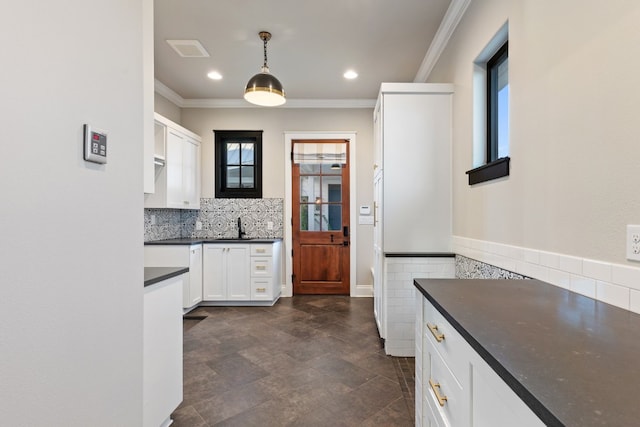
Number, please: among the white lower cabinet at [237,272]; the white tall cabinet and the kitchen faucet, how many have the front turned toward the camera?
2

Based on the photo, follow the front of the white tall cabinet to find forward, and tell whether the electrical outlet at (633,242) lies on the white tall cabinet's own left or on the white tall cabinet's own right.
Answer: on the white tall cabinet's own left

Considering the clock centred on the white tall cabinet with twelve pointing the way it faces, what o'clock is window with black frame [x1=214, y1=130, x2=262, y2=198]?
The window with black frame is roughly at 1 o'clock from the white tall cabinet.

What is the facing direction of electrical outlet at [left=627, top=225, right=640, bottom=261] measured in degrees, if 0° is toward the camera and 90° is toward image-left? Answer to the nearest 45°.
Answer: approximately 45°

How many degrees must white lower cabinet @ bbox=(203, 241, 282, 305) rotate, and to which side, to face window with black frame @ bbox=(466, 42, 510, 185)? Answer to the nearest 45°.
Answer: approximately 45° to its left

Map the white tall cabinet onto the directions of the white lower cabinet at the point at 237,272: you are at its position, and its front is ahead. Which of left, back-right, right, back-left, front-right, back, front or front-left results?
front-left

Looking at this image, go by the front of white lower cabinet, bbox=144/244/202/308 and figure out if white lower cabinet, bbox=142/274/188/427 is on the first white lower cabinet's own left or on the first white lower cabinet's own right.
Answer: on the first white lower cabinet's own right

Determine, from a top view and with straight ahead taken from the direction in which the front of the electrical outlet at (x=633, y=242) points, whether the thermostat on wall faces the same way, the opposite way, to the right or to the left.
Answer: the opposite way

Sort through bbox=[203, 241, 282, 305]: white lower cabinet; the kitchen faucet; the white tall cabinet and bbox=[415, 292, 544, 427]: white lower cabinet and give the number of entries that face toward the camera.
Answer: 2

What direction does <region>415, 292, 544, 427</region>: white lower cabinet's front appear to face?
to the viewer's left

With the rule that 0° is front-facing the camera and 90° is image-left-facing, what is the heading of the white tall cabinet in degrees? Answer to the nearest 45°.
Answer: approximately 90°

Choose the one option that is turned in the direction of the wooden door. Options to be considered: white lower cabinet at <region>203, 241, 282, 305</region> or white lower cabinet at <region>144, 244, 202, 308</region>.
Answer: white lower cabinet at <region>144, 244, 202, 308</region>

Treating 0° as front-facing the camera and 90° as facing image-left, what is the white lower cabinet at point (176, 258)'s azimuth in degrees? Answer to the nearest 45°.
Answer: approximately 270°
